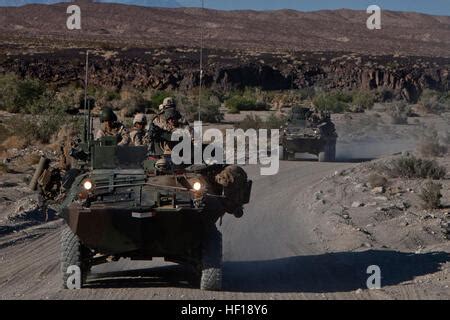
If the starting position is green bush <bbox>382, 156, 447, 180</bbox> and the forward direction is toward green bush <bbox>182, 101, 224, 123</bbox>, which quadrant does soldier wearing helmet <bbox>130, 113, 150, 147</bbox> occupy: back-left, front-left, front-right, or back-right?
back-left

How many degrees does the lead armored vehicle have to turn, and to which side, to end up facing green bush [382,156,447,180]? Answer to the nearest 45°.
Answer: approximately 135° to its left

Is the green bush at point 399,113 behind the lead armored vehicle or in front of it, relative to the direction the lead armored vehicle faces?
behind

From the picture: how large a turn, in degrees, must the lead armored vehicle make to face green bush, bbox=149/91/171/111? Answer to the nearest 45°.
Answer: approximately 180°

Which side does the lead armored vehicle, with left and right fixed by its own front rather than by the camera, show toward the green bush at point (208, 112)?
back

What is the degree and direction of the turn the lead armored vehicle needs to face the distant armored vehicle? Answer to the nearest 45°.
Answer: approximately 180°

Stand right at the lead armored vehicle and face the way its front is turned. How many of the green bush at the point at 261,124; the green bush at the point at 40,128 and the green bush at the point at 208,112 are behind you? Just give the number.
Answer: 3

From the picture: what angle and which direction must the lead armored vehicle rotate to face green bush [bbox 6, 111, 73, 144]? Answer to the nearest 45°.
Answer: approximately 180°

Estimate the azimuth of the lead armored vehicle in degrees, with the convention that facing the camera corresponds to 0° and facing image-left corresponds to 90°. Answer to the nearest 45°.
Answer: approximately 0°

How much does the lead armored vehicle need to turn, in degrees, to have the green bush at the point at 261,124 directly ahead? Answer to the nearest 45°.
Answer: approximately 180°

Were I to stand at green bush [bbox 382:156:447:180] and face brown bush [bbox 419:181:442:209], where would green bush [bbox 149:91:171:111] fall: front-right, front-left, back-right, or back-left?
back-right
